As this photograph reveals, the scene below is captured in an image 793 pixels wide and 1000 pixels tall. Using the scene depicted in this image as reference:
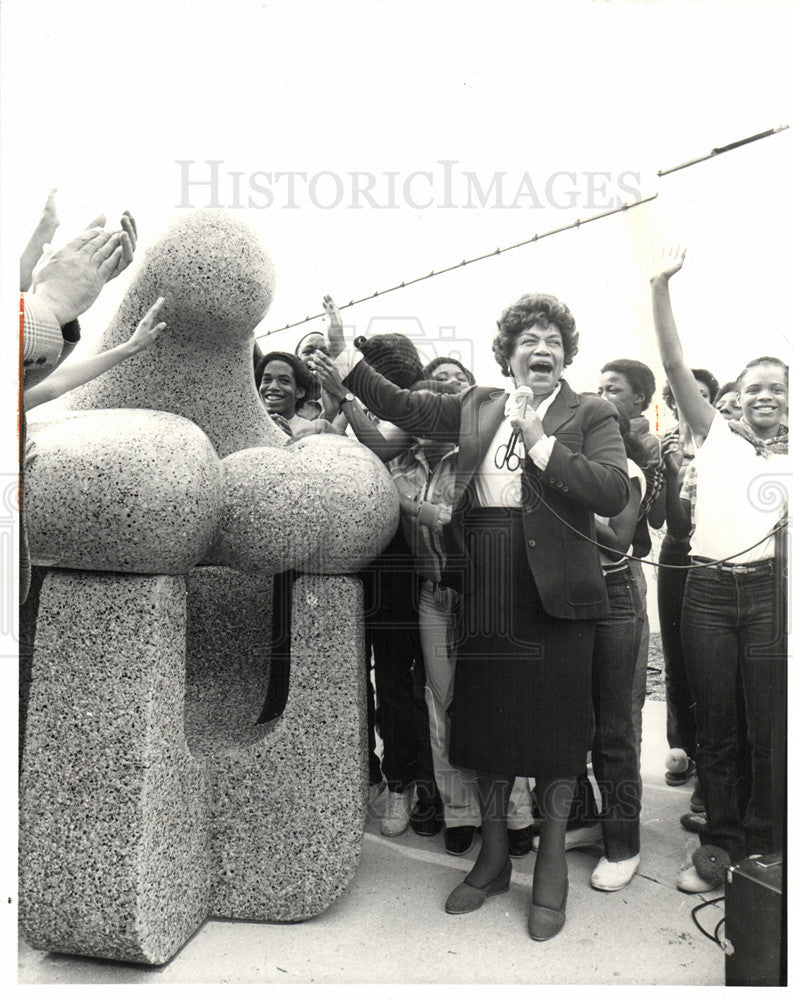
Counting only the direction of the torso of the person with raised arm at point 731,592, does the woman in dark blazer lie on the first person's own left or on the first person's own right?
on the first person's own right

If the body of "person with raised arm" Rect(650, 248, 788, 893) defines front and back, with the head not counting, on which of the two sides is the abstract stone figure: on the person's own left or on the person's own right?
on the person's own right

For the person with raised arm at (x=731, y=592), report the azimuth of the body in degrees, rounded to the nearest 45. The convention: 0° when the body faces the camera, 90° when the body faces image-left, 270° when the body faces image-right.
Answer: approximately 0°
